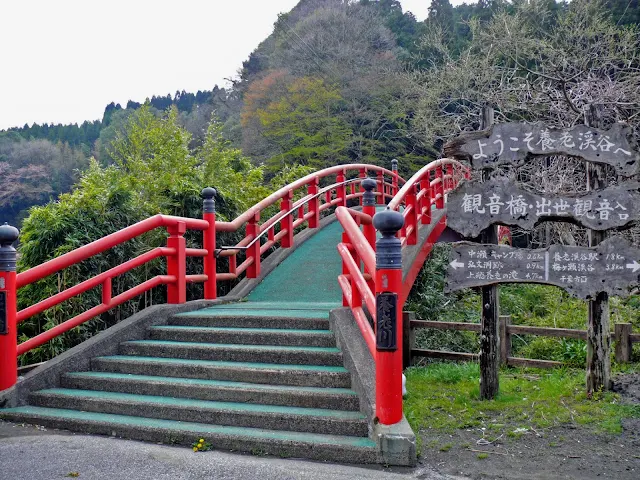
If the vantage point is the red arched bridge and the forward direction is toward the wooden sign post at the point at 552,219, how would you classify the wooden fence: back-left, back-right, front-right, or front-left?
front-left

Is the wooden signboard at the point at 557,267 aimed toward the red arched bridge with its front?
no

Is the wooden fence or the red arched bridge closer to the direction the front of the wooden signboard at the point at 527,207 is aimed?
the red arched bridge

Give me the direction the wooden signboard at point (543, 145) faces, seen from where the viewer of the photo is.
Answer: facing the viewer

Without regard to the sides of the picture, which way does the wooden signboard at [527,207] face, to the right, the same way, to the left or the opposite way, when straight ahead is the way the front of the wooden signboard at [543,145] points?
the same way

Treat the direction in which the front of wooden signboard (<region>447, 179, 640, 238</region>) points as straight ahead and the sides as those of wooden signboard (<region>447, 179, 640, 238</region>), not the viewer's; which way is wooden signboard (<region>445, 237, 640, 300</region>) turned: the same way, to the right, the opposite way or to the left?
the same way

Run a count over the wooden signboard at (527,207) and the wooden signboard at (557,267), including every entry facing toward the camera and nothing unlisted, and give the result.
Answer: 2

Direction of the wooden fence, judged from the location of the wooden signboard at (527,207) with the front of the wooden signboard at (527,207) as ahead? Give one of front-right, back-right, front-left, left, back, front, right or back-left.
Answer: back

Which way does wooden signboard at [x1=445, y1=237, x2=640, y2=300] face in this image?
toward the camera

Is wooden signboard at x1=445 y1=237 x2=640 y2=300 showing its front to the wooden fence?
no
